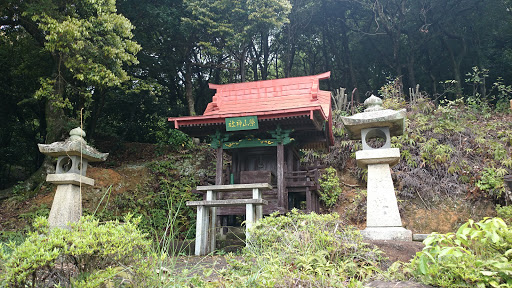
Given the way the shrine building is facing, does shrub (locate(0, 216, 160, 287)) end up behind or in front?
in front

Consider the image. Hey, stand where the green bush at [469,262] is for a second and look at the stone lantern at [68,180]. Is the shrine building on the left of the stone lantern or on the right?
right

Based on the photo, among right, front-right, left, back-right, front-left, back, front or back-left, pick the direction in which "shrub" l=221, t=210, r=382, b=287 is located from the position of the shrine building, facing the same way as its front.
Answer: front-left

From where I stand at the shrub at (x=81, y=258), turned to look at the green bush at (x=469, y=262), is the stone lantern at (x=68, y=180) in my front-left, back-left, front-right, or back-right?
back-left

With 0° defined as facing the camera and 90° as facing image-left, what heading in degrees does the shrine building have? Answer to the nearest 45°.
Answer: approximately 45°

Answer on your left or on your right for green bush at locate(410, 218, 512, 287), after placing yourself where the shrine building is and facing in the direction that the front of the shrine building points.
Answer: on your left
